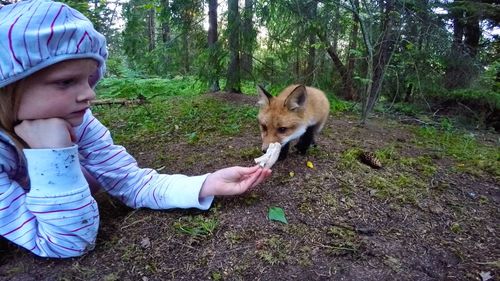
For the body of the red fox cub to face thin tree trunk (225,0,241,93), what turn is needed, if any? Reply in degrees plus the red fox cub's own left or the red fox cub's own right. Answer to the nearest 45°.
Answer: approximately 135° to the red fox cub's own right

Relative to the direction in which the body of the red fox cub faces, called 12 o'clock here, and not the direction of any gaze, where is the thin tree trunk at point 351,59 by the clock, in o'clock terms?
The thin tree trunk is roughly at 5 o'clock from the red fox cub.

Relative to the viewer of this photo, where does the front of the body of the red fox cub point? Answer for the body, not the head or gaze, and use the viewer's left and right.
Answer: facing the viewer and to the left of the viewer

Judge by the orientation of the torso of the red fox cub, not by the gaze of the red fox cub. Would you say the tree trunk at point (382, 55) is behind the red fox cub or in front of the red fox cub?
behind

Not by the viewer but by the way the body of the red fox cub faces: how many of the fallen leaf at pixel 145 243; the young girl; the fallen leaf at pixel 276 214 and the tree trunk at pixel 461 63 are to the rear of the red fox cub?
1

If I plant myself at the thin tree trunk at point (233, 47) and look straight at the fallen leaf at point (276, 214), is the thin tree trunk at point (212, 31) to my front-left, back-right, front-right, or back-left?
back-right

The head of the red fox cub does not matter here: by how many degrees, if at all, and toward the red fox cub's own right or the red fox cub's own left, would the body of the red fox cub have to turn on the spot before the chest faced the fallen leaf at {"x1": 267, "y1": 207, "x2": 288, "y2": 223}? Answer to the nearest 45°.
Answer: approximately 45° to the red fox cub's own left

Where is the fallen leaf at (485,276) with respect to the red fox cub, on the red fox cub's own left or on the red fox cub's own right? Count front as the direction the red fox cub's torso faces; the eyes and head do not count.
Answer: on the red fox cub's own left

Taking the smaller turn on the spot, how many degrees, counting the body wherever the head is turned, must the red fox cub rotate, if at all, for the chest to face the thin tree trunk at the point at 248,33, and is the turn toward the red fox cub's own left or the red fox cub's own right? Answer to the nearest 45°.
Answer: approximately 135° to the red fox cub's own right

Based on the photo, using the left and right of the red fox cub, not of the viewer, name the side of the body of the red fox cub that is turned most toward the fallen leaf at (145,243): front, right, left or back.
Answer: front

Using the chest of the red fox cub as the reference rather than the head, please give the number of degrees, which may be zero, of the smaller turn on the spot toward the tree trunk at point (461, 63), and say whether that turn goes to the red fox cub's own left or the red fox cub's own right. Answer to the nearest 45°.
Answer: approximately 180°

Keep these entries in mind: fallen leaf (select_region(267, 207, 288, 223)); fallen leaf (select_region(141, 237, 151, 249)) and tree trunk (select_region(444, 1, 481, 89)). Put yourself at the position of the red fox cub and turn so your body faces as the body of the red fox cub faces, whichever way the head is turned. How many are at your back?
1

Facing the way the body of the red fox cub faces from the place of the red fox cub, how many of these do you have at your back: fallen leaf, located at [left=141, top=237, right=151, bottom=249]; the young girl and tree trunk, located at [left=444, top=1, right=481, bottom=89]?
1

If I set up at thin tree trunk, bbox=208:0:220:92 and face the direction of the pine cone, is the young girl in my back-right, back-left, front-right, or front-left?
front-right

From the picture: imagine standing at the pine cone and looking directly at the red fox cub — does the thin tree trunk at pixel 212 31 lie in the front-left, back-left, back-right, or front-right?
front-right

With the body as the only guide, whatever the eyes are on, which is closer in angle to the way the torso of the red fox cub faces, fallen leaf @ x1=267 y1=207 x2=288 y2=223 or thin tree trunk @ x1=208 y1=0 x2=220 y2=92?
the fallen leaf
